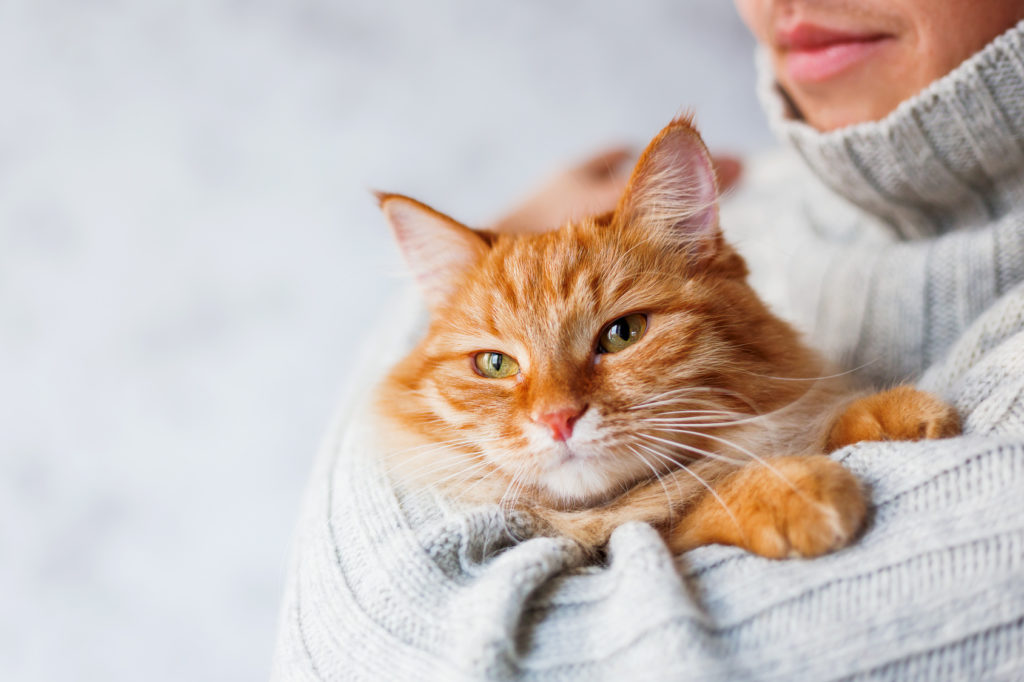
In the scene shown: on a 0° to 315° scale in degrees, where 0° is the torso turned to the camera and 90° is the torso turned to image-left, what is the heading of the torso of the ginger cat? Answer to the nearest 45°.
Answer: approximately 0°

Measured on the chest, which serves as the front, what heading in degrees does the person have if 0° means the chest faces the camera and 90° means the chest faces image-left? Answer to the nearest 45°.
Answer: approximately 45°
